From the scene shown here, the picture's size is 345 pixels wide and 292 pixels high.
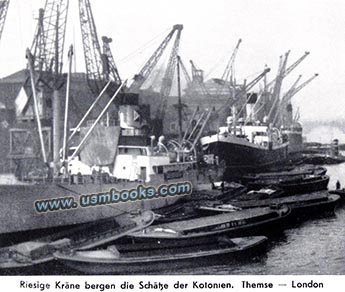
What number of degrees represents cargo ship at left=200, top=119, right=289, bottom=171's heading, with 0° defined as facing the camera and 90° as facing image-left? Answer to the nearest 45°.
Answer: approximately 45°
